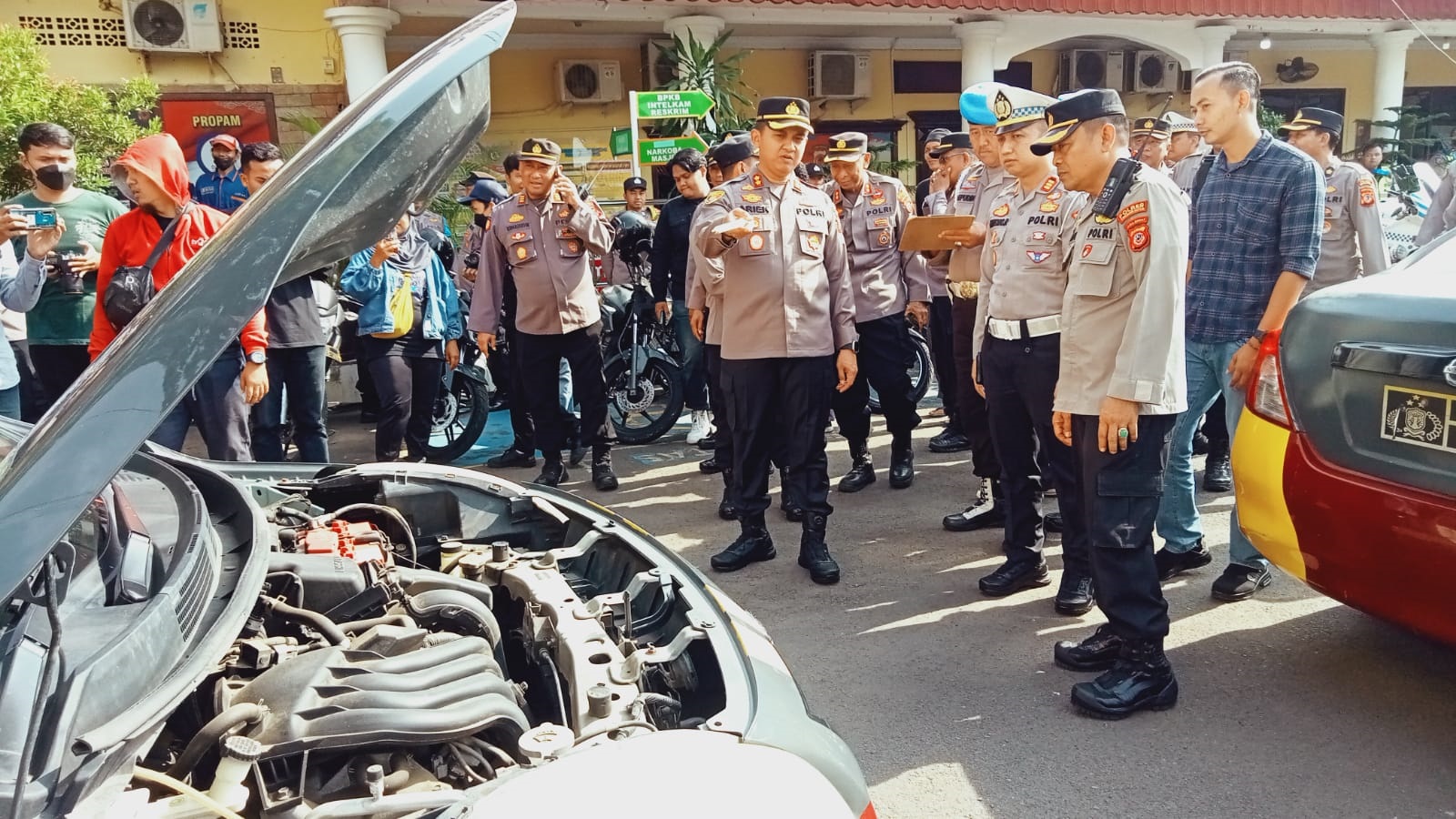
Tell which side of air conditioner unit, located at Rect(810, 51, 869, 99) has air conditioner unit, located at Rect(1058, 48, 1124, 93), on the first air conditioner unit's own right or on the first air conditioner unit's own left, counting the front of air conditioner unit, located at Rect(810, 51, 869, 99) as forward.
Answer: on the first air conditioner unit's own left

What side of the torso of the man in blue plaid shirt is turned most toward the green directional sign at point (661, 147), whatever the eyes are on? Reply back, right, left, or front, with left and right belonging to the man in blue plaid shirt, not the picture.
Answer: right

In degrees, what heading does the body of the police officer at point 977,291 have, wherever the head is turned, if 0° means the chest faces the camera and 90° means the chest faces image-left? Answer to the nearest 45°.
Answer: approximately 45°

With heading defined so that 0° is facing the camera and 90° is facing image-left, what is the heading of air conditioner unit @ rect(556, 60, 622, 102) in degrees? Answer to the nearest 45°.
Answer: approximately 0°

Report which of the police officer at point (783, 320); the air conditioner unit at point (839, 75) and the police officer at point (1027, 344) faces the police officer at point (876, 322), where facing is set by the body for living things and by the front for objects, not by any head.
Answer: the air conditioner unit

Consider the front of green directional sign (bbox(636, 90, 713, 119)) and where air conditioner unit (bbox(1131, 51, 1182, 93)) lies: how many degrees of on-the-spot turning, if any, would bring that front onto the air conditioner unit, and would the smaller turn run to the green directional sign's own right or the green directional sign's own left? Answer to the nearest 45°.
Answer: approximately 135° to the green directional sign's own left

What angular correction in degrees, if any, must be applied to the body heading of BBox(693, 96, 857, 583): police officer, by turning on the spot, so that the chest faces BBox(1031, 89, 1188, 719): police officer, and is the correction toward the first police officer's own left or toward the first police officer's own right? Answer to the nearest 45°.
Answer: approximately 45° to the first police officer's own left

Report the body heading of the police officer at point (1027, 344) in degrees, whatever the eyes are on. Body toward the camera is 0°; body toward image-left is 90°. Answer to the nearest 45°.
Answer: approximately 45°

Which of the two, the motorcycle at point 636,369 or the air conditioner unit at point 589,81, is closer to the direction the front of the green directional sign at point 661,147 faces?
the motorcycle

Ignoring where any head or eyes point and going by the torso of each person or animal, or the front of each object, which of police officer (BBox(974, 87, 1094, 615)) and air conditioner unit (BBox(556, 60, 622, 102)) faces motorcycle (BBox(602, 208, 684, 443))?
the air conditioner unit

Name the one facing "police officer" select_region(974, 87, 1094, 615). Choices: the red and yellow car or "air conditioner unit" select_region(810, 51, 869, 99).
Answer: the air conditioner unit

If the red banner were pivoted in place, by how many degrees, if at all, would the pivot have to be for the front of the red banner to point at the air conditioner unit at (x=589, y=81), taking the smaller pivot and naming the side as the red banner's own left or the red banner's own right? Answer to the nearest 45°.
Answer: approximately 90° to the red banner's own left
